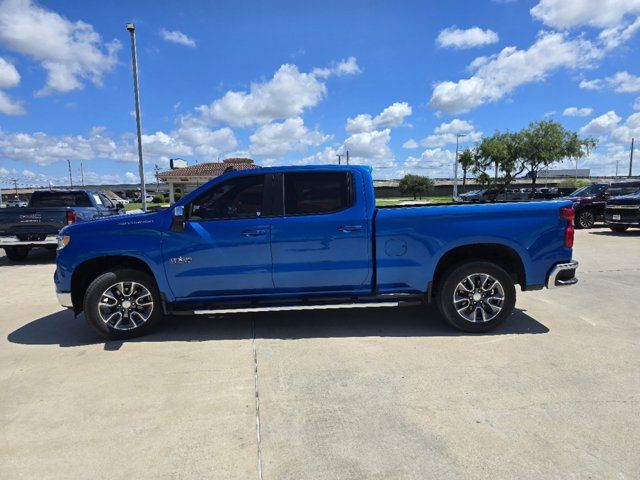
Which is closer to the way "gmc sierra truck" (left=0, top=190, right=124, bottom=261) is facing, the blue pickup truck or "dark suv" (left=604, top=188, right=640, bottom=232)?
the dark suv

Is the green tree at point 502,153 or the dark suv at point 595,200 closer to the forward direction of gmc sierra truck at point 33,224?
the green tree

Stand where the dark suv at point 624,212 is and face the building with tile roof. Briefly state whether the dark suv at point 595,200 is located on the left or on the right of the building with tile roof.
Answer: right

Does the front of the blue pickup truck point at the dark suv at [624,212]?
no

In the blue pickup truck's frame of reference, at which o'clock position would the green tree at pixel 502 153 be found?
The green tree is roughly at 4 o'clock from the blue pickup truck.

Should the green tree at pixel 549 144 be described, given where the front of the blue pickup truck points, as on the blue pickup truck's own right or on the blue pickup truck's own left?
on the blue pickup truck's own right

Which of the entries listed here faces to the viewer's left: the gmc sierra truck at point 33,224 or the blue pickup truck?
the blue pickup truck

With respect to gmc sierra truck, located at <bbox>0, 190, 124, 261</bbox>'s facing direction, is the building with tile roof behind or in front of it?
in front

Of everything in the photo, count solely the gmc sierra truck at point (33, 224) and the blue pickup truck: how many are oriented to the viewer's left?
1

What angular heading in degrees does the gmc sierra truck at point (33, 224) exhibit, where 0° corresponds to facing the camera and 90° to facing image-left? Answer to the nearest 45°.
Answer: approximately 225°

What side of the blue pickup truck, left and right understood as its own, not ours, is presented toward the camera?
left

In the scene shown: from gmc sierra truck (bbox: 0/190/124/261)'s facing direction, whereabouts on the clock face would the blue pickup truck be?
The blue pickup truck is roughly at 4 o'clock from the gmc sierra truck.

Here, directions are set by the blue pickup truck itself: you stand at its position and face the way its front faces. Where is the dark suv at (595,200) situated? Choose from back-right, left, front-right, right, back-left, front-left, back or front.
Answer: back-right

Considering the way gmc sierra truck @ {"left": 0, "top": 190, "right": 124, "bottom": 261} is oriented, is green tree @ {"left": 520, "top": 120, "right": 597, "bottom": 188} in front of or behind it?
in front

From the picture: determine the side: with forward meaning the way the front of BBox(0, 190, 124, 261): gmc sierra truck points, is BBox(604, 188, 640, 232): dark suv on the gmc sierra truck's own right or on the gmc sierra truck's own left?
on the gmc sierra truck's own right

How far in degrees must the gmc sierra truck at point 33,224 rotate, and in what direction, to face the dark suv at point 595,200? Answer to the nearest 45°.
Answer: approximately 45° to its right

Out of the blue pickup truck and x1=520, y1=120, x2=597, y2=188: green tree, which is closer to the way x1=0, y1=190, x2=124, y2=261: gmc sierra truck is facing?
the green tree

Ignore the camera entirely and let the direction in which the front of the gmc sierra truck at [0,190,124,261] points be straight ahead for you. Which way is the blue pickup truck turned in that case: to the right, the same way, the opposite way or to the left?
to the left
